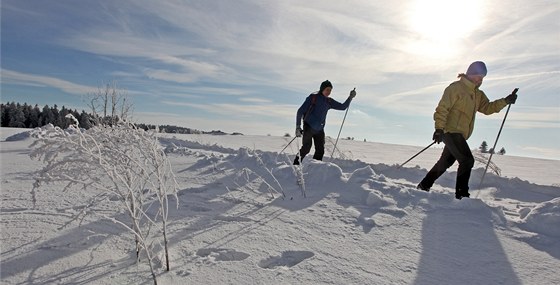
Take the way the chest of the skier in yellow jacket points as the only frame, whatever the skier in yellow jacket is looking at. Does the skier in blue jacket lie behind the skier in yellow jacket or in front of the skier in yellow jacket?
behind

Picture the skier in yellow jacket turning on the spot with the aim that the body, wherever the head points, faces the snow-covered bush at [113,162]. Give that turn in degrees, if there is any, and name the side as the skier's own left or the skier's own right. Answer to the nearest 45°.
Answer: approximately 90° to the skier's own right

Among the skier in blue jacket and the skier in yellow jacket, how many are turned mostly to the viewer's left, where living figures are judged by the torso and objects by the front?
0

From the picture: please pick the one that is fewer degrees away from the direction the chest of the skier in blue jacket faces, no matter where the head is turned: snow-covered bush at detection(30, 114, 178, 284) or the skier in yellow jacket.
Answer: the skier in yellow jacket

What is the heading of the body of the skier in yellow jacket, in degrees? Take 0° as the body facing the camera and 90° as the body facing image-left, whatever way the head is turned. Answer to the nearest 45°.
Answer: approximately 315°

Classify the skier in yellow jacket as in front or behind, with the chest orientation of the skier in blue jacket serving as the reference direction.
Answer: in front

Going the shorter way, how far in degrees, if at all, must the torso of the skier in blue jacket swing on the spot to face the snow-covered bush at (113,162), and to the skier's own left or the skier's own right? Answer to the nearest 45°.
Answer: approximately 45° to the skier's own right

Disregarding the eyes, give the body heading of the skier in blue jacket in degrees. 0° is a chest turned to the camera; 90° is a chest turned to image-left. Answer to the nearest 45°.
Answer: approximately 315°
